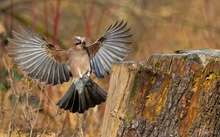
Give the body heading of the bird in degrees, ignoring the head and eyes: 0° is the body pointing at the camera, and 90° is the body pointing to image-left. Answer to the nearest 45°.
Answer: approximately 315°
